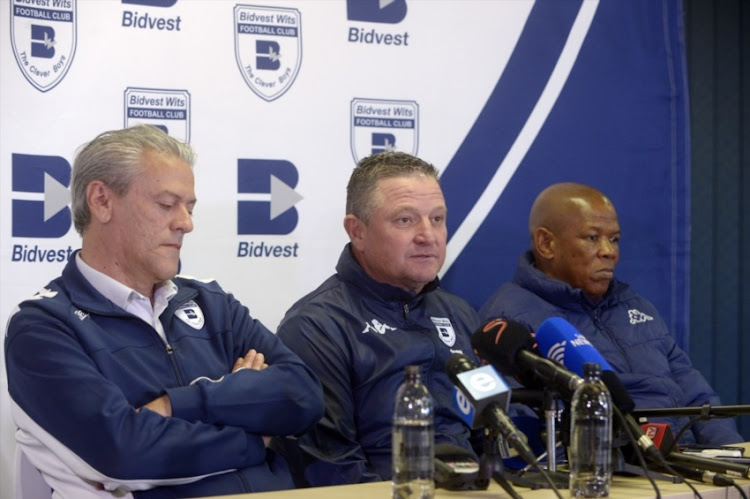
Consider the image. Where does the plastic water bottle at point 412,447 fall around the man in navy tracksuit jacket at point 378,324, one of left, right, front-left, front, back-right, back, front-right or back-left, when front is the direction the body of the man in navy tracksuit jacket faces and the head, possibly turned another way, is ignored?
front-right

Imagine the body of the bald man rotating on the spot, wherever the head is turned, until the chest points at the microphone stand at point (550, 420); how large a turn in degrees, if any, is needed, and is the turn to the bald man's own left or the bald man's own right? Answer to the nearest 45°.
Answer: approximately 45° to the bald man's own right

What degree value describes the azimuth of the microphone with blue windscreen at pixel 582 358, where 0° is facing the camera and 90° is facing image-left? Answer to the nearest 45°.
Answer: approximately 90°

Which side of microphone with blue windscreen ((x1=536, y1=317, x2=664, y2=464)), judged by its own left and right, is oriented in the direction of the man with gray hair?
front

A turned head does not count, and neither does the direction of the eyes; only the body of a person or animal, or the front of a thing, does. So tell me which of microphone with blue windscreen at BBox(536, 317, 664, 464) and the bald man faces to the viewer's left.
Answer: the microphone with blue windscreen

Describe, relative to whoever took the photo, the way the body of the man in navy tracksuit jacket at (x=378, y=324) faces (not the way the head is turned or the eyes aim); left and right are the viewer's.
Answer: facing the viewer and to the right of the viewer

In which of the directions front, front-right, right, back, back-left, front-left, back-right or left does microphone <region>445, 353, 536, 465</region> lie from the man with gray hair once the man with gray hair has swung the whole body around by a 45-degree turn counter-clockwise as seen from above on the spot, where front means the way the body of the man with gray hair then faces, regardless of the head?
front-right

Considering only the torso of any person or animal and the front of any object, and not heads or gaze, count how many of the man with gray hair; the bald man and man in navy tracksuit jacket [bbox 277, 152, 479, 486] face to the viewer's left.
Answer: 0

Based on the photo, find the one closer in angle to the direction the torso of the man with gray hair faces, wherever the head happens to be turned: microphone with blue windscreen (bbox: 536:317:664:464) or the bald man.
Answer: the microphone with blue windscreen

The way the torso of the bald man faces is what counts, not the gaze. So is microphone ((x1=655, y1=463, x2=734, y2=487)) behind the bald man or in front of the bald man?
in front

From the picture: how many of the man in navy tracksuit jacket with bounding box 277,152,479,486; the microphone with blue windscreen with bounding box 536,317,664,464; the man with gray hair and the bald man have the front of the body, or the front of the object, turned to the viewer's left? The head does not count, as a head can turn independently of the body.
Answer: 1
